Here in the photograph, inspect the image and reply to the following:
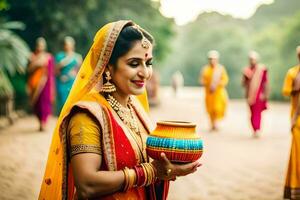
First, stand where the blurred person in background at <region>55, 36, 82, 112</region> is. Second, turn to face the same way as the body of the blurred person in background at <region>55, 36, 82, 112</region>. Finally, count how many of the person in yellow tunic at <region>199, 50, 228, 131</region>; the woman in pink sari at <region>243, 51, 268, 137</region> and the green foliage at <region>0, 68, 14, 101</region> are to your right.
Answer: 1

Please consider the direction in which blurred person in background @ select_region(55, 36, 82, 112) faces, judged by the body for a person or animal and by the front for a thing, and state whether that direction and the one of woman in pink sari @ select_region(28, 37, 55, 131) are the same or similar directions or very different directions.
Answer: same or similar directions

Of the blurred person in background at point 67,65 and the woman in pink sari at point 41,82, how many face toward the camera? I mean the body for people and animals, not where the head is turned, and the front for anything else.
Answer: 2

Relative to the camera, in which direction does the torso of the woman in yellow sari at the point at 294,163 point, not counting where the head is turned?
toward the camera

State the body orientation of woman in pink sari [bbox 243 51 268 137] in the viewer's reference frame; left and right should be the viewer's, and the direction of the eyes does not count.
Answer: facing the viewer

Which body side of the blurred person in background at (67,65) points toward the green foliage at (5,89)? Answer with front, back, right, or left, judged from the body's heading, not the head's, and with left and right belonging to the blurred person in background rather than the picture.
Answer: right

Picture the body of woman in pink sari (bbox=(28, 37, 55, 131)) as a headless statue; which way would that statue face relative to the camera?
toward the camera

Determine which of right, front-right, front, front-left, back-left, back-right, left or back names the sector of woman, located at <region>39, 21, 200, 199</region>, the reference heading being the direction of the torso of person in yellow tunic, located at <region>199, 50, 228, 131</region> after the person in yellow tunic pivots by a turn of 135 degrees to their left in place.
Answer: back-right

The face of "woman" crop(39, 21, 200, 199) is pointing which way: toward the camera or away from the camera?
toward the camera

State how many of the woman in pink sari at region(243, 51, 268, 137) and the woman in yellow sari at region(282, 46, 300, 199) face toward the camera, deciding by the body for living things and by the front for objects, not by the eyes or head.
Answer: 2

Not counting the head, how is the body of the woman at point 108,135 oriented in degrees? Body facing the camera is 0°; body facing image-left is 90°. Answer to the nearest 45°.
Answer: approximately 315°

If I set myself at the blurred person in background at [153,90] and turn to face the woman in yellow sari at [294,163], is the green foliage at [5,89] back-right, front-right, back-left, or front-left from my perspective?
front-right

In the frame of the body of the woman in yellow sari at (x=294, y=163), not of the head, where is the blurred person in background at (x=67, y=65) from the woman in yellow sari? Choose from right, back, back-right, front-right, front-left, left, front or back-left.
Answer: back-right
